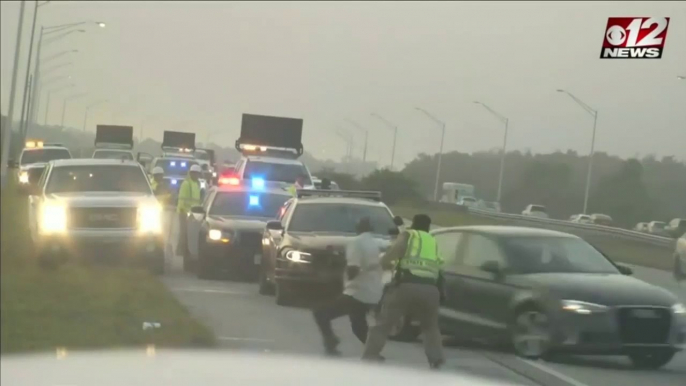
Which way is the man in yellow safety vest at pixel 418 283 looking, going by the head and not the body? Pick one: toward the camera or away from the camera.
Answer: away from the camera

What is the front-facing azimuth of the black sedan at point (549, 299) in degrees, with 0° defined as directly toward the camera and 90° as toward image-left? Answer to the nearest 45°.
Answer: approximately 315°

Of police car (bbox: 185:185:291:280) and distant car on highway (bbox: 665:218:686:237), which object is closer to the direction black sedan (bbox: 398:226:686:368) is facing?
the distant car on highway

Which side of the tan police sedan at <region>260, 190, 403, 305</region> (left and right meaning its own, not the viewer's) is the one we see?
front

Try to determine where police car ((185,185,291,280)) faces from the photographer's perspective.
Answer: facing the viewer
